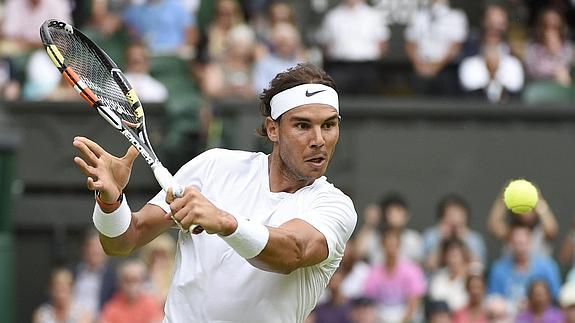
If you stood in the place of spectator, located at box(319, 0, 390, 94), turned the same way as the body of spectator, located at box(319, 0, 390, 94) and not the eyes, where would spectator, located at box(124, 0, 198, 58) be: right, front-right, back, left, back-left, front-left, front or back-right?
right

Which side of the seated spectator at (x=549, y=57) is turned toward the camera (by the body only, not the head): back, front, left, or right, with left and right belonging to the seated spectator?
front

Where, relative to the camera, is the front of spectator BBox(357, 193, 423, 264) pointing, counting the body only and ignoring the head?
toward the camera

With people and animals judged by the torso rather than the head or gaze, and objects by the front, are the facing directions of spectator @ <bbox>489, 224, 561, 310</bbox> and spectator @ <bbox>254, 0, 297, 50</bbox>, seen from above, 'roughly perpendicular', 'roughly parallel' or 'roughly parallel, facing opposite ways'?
roughly parallel

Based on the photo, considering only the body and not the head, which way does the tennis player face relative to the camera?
toward the camera

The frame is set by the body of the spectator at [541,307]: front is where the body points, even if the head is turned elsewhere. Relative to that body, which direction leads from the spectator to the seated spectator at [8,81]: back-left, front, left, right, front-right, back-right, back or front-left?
right

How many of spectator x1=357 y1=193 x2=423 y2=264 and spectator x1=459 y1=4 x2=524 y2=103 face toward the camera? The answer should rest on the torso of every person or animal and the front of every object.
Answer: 2

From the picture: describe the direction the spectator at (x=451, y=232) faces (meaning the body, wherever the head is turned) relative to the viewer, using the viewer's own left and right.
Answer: facing the viewer
